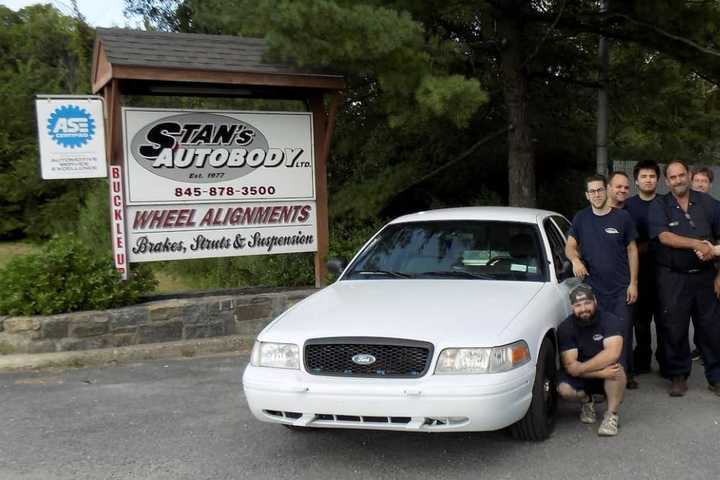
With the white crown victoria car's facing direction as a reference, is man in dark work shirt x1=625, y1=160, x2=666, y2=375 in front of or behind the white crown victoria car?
behind

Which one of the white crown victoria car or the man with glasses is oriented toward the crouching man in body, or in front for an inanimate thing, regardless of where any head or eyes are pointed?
the man with glasses

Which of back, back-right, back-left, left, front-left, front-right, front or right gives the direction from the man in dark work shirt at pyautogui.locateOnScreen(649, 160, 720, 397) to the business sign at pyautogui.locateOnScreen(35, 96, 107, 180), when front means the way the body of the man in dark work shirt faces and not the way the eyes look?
right

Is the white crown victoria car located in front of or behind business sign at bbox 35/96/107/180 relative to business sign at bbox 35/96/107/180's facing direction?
in front

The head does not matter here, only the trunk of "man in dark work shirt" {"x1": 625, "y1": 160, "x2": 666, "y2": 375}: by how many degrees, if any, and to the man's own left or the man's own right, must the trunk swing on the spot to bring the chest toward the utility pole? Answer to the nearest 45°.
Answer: approximately 180°
